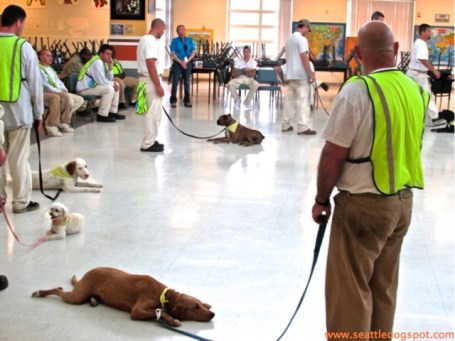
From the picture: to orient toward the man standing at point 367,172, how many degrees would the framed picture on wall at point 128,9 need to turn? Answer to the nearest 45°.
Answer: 0° — it already faces them

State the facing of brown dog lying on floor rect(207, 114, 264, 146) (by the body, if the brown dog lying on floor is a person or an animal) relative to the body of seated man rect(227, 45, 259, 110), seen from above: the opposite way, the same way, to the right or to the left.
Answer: to the right

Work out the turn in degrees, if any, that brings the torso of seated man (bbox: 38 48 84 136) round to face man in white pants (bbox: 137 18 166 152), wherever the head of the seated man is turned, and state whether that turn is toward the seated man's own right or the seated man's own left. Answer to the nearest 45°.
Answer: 0° — they already face them

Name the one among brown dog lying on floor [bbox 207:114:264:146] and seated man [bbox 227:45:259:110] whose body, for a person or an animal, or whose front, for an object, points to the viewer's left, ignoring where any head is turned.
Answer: the brown dog lying on floor

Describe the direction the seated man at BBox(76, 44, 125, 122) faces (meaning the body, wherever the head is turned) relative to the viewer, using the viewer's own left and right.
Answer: facing to the right of the viewer

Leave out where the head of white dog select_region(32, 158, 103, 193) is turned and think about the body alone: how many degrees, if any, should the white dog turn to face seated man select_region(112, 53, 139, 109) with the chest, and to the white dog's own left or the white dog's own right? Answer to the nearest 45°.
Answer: approximately 90° to the white dog's own left

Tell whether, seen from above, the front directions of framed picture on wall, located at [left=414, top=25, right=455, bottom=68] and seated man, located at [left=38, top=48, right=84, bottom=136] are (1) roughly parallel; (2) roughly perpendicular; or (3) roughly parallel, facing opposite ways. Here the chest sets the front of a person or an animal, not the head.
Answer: roughly perpendicular

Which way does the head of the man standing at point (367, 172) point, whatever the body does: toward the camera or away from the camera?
away from the camera

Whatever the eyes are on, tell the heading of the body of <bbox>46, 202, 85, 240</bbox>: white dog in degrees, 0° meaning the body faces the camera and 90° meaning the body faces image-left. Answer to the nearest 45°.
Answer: approximately 45°

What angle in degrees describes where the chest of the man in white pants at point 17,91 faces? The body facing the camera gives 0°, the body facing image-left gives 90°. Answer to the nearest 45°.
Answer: approximately 225°

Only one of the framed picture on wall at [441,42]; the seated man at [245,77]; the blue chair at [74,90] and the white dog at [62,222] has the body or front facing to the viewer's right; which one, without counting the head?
the blue chair
